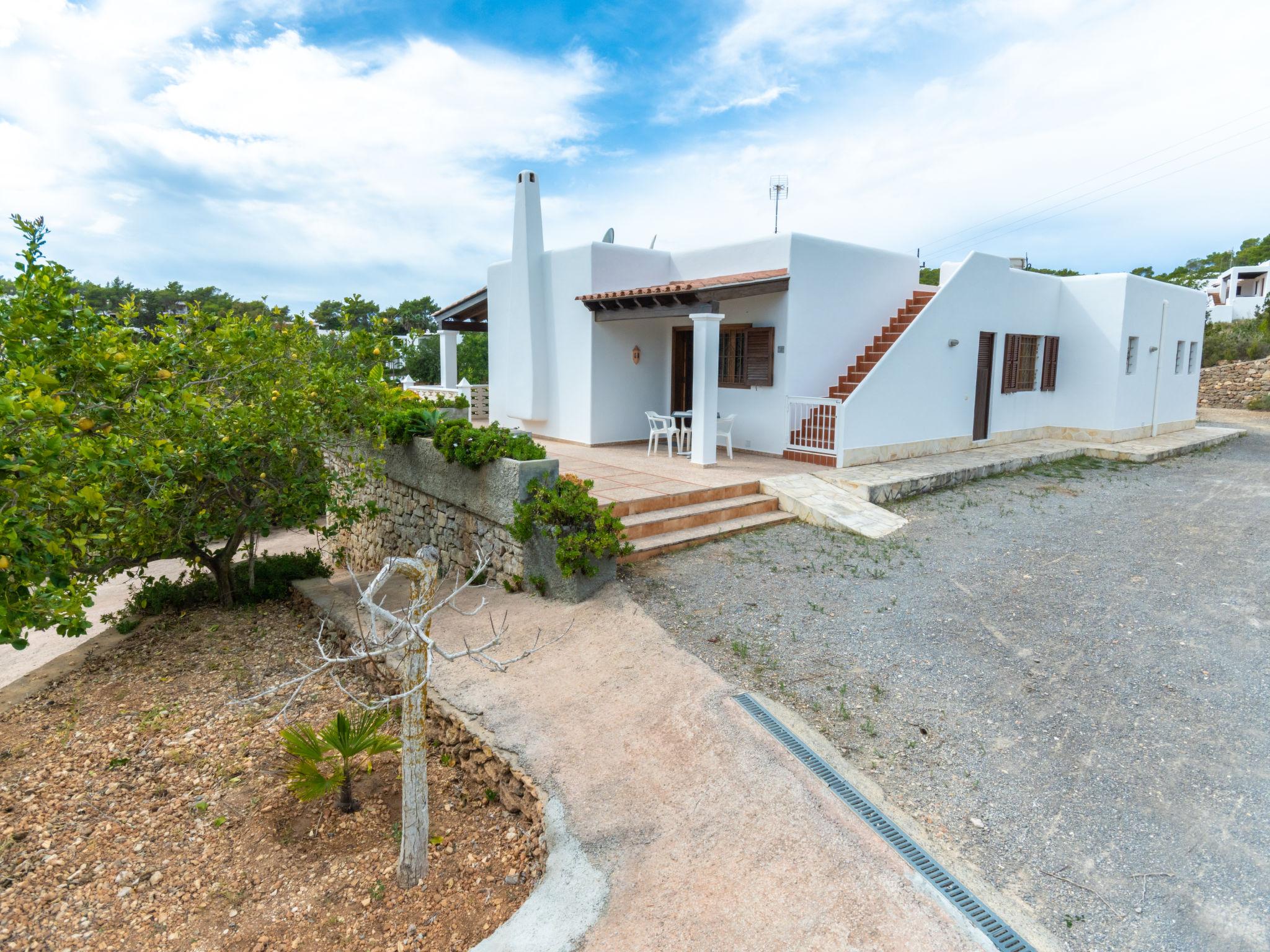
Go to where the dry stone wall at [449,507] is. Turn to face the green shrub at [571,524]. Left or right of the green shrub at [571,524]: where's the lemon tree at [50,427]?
right

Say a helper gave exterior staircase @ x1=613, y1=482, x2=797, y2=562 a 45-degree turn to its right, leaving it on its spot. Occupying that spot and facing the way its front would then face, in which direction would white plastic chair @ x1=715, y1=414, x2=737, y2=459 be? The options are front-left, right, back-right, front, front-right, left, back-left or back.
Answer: back

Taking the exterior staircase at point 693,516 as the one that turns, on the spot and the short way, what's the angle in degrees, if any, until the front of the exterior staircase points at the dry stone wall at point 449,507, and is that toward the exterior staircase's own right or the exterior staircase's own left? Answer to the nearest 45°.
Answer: approximately 135° to the exterior staircase's own right

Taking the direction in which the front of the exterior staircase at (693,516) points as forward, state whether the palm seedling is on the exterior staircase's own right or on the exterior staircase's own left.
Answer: on the exterior staircase's own right

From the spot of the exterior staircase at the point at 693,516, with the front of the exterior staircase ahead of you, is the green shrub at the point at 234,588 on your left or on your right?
on your right

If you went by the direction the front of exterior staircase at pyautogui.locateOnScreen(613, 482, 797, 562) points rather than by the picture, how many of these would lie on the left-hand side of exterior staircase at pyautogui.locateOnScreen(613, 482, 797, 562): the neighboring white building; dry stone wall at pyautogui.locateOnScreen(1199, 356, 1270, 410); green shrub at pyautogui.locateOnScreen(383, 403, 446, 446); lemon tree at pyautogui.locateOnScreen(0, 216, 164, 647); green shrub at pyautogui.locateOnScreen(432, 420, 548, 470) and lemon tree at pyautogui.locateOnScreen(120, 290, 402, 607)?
2

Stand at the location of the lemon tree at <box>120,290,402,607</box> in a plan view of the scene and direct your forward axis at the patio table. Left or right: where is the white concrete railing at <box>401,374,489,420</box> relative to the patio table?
left

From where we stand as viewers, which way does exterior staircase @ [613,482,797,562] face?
facing the viewer and to the right of the viewer

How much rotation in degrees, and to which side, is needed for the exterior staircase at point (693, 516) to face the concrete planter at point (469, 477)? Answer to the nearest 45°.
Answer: approximately 135° to its right

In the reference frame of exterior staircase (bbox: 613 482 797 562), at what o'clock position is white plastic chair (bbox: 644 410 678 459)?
The white plastic chair is roughly at 7 o'clock from the exterior staircase.

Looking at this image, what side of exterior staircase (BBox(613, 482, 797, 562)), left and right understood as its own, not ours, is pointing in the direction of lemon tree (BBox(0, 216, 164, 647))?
right

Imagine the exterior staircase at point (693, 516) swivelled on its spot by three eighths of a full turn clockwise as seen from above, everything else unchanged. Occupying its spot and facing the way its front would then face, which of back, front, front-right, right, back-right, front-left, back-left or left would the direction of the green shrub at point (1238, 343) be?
back-right

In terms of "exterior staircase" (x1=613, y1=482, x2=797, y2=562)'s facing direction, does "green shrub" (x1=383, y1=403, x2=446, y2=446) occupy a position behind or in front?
behind

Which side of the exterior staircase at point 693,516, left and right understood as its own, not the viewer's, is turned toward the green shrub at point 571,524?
right

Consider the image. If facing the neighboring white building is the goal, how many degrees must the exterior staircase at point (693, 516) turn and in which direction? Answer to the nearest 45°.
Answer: approximately 90° to its left

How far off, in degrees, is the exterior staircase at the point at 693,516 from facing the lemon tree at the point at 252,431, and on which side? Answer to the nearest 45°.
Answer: approximately 135° to its right
